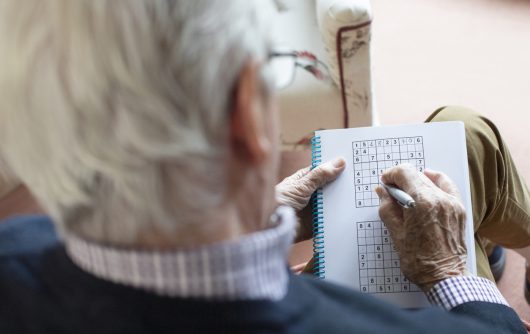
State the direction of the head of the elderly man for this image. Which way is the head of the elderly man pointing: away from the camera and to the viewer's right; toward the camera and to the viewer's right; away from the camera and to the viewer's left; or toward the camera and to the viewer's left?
away from the camera and to the viewer's right

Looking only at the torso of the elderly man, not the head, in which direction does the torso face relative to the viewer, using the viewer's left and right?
facing away from the viewer and to the right of the viewer
